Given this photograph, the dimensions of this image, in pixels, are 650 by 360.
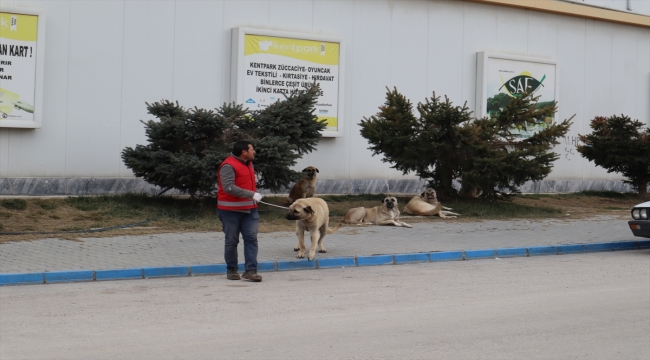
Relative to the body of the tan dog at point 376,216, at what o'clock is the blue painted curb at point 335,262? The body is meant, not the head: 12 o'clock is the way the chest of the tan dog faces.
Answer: The blue painted curb is roughly at 3 o'clock from the tan dog.

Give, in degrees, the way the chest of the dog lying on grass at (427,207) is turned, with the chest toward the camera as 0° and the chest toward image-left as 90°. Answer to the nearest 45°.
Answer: approximately 315°

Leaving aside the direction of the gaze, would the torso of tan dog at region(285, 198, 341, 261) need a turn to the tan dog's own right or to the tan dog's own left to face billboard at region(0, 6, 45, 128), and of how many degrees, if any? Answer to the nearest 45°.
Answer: approximately 90° to the tan dog's own right

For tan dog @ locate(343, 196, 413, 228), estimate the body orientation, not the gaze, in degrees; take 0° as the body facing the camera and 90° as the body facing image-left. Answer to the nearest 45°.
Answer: approximately 270°

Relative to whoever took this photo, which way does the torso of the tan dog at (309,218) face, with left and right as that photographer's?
facing the viewer and to the left of the viewer

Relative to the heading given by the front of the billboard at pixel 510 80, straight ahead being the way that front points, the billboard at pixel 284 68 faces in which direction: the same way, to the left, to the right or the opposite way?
the same way

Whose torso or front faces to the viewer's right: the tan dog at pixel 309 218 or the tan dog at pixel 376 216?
the tan dog at pixel 376 216

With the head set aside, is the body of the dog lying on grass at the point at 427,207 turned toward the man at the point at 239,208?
no

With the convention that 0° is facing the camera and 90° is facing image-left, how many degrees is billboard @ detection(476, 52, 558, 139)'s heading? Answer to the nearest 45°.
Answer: approximately 315°

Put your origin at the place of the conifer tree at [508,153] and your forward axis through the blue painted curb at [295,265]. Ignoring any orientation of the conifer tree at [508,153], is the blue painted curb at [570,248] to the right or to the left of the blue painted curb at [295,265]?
left

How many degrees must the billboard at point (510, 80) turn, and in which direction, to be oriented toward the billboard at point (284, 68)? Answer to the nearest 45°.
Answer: approximately 90° to its right

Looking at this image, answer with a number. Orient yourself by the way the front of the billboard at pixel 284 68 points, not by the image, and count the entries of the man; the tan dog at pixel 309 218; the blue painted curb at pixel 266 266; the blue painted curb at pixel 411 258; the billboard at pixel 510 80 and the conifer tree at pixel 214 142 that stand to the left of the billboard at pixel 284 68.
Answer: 1

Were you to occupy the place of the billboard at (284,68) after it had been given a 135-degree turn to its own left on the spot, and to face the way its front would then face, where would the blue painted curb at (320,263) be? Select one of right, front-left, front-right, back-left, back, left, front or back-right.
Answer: back

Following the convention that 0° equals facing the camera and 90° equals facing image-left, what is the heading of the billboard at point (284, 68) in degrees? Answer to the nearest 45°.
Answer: approximately 315°
